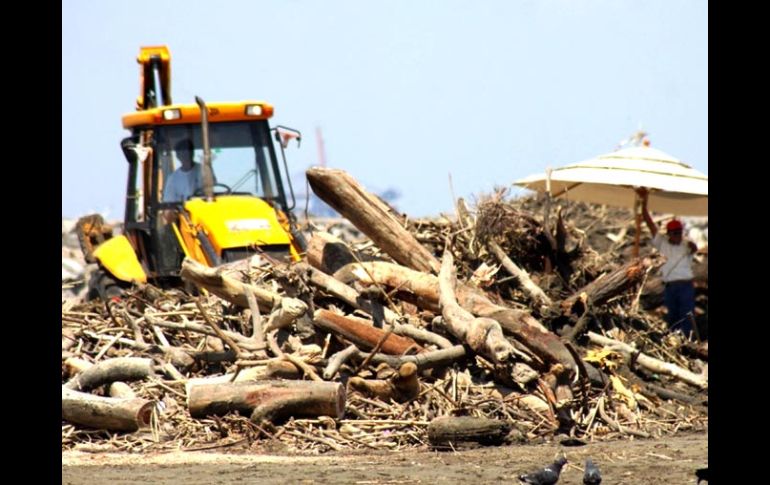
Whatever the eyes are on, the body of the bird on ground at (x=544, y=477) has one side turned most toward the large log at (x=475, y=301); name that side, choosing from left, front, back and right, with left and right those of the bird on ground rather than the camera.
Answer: left

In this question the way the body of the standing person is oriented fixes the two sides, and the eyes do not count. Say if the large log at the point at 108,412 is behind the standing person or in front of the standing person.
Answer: in front

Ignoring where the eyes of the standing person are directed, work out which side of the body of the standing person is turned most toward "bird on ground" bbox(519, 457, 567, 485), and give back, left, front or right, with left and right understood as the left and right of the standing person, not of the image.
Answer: front

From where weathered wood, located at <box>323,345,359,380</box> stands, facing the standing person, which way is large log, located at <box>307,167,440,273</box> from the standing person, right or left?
left

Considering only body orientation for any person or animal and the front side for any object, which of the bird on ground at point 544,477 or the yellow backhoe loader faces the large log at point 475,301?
the yellow backhoe loader

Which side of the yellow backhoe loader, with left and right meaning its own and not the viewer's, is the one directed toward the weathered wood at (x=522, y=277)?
front

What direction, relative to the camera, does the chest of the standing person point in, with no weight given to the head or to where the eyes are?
toward the camera

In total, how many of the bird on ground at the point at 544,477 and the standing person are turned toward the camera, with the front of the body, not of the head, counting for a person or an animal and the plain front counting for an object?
1

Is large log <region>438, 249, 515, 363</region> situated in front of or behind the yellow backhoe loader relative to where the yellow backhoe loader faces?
in front

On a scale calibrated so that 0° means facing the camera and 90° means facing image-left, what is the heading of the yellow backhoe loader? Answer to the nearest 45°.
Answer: approximately 315°

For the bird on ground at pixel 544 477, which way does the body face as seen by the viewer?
to the viewer's right

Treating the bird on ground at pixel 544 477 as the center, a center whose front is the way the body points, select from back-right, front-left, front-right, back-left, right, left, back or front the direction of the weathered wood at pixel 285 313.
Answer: back-left
